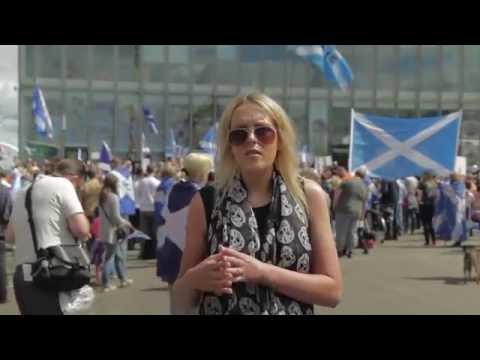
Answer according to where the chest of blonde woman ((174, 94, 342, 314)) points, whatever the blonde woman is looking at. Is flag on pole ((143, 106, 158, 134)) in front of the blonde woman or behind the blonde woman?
behind

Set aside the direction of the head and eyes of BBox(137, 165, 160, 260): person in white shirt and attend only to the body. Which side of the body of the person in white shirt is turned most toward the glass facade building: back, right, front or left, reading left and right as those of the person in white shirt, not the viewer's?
front

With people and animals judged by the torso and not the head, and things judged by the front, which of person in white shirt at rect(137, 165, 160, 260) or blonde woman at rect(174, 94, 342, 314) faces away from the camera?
the person in white shirt

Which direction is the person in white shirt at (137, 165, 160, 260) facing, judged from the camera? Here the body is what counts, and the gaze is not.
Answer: away from the camera

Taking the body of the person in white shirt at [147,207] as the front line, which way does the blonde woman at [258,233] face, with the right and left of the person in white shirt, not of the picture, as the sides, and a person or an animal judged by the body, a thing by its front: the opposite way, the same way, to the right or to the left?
the opposite way

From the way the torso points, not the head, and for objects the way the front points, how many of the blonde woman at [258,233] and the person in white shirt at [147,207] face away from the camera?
1

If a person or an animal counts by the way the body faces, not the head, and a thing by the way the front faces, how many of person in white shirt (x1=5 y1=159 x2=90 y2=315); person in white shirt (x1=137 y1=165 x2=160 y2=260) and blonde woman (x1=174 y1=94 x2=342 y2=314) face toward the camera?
1

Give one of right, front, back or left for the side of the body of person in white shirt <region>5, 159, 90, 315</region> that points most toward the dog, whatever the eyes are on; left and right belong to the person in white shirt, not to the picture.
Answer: front

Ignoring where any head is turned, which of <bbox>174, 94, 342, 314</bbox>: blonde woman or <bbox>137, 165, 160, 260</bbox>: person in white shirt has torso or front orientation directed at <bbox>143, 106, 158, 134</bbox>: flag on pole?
the person in white shirt

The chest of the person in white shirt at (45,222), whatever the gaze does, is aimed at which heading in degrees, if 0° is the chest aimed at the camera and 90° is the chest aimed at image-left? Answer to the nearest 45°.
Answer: approximately 225°

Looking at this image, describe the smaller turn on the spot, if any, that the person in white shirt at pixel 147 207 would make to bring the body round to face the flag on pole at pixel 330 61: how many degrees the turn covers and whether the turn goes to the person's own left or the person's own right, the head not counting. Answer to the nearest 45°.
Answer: approximately 45° to the person's own right

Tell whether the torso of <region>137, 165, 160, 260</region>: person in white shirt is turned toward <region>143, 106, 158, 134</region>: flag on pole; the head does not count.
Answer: yes

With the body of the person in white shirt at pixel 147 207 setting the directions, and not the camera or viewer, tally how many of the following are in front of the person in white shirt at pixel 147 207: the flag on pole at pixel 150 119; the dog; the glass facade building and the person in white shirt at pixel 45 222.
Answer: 2
